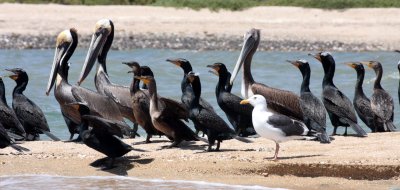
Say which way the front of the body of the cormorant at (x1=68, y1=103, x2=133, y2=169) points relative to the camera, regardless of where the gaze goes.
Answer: to the viewer's left

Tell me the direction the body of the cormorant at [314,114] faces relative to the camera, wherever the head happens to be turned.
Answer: to the viewer's left

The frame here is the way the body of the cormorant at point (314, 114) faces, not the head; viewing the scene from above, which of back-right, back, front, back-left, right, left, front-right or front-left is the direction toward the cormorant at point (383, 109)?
back-right

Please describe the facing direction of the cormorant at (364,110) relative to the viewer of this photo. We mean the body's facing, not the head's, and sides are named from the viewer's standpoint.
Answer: facing to the left of the viewer

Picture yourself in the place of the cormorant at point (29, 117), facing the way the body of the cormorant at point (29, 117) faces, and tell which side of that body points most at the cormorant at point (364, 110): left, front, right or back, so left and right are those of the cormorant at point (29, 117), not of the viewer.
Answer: back

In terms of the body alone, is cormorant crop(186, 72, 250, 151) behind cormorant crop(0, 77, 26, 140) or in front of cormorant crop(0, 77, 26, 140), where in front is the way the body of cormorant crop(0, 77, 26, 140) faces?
behind

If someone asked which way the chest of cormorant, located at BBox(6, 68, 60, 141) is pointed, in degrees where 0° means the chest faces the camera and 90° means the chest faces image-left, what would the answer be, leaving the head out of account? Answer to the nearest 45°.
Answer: approximately 90°

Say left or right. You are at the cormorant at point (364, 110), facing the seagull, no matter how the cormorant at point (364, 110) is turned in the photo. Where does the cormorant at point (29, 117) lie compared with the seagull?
right

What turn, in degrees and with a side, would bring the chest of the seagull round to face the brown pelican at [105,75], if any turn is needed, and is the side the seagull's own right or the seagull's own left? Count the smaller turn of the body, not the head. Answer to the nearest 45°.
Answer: approximately 45° to the seagull's own right

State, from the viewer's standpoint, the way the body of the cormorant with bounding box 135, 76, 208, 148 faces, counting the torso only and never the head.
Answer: to the viewer's left
